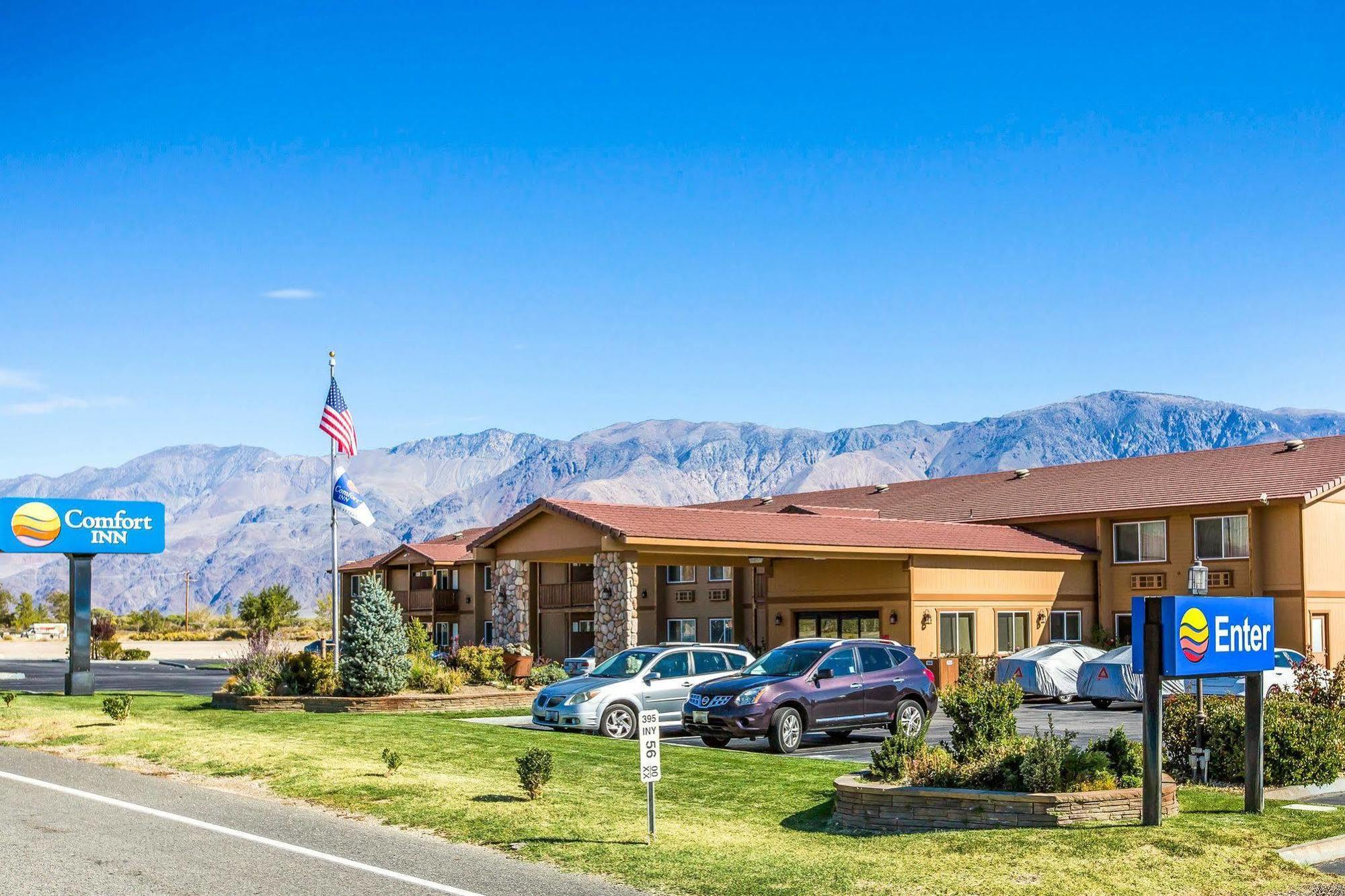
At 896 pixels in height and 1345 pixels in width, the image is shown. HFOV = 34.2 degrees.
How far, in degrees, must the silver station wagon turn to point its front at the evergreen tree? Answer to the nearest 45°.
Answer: approximately 90° to its right

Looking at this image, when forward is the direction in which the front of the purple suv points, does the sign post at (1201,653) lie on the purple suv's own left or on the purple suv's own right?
on the purple suv's own left

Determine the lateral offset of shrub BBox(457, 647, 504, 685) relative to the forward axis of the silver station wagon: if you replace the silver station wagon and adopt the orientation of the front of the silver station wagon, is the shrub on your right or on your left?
on your right

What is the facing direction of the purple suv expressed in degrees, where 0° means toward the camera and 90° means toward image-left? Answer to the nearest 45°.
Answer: approximately 45°

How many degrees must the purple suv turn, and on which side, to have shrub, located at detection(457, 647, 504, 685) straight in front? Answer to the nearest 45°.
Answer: approximately 90° to its right

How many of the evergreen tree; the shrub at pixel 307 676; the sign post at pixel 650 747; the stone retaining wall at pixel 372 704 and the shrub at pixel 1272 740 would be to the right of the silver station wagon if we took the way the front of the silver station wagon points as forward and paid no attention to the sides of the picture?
3

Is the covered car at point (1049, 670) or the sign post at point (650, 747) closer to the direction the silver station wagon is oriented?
the sign post

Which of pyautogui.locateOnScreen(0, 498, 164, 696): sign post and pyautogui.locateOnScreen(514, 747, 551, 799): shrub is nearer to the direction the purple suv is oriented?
the shrub

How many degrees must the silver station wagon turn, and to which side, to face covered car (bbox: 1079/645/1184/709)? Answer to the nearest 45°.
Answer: approximately 180°
